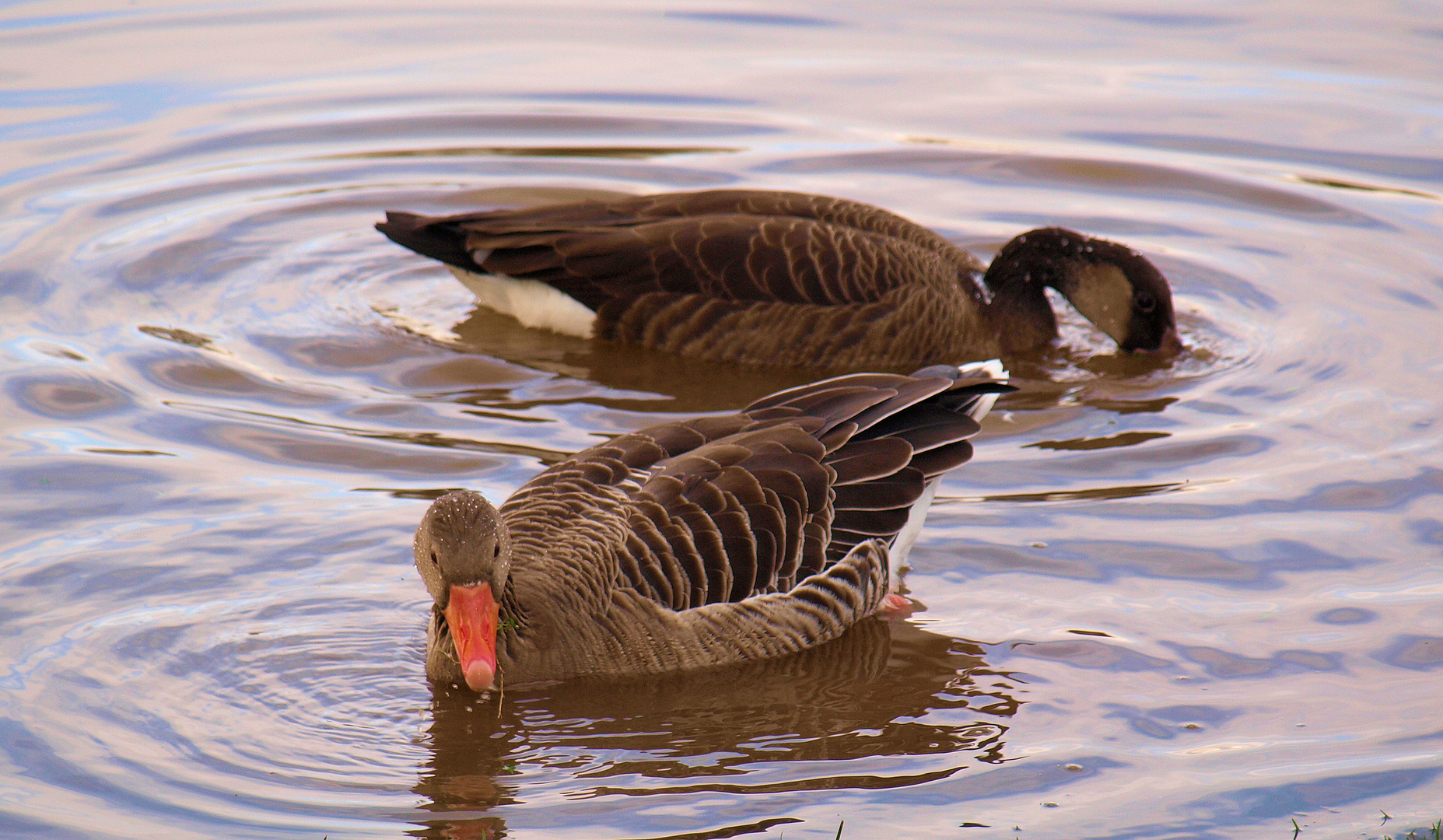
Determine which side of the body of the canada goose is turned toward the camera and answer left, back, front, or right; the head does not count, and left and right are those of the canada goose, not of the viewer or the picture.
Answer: right

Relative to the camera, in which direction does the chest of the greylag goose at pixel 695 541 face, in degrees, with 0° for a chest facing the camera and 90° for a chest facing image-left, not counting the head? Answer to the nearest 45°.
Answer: approximately 45°
